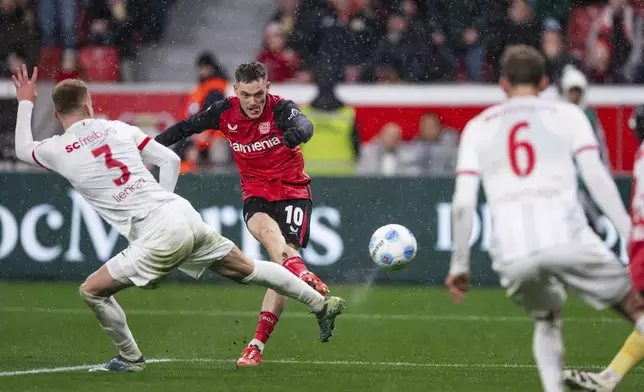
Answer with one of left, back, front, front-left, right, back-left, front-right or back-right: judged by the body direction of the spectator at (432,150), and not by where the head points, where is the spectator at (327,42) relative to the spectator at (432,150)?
back-right

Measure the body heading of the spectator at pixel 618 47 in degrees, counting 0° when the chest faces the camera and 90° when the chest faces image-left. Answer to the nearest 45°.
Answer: approximately 0°

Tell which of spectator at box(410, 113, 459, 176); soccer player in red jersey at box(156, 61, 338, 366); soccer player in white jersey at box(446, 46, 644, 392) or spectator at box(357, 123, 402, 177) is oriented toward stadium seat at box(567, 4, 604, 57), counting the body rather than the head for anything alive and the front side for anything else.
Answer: the soccer player in white jersey

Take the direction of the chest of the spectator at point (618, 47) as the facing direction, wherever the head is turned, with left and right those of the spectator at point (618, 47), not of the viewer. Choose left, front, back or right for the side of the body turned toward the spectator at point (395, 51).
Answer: right

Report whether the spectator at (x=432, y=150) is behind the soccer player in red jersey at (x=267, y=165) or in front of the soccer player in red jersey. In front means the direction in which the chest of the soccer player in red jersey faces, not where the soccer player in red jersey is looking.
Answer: behind

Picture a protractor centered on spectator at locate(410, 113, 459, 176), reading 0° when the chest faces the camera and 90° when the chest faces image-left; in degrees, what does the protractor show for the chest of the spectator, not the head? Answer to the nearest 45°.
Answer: approximately 0°

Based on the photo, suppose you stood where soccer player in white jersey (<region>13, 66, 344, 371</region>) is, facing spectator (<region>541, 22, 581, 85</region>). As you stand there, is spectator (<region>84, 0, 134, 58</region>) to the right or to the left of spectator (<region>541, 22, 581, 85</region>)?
left

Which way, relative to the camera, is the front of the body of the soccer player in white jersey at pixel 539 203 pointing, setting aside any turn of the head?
away from the camera

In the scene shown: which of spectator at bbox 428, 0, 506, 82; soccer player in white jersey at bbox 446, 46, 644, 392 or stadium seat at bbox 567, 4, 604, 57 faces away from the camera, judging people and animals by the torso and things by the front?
the soccer player in white jersey

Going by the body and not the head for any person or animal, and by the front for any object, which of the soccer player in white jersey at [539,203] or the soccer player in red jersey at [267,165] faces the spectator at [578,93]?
the soccer player in white jersey
